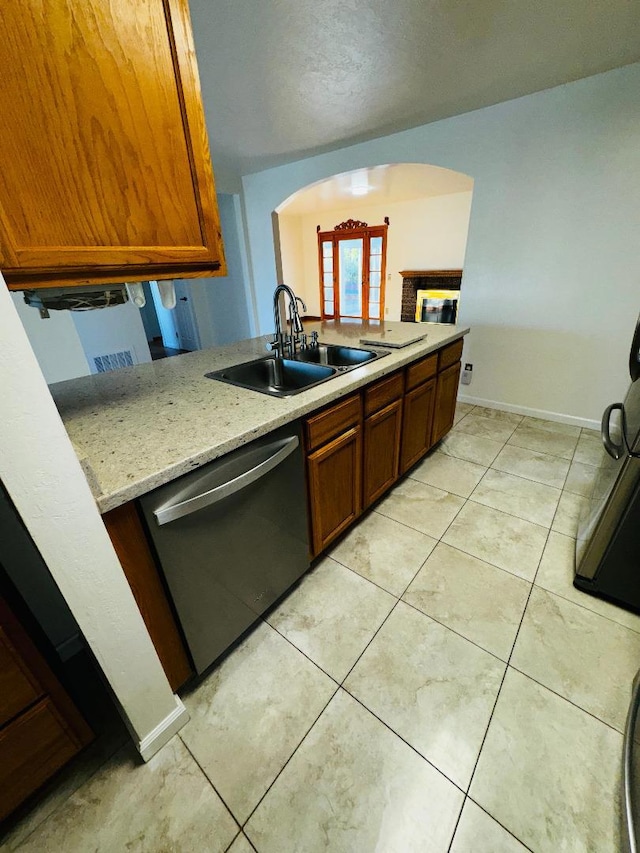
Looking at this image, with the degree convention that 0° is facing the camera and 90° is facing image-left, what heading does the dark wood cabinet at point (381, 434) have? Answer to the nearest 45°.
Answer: approximately 315°

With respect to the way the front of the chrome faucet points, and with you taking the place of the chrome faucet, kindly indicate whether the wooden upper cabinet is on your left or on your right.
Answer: on your right

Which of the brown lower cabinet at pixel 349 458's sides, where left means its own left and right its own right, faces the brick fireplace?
left

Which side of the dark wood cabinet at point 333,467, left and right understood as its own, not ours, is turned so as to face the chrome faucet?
back

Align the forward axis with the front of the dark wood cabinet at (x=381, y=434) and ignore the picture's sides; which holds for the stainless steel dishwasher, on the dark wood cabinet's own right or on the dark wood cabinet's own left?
on the dark wood cabinet's own right
